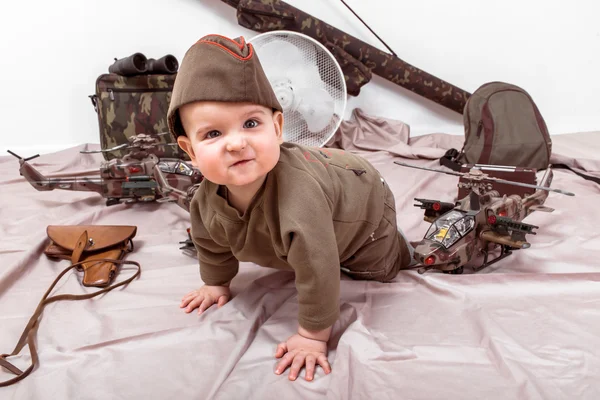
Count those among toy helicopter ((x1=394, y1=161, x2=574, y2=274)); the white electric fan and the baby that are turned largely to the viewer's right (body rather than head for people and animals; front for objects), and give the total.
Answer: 0

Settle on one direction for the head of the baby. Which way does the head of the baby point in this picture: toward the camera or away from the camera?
toward the camera

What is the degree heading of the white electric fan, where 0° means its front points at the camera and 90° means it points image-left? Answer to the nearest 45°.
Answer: approximately 0°

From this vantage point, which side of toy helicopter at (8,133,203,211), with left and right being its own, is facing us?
right

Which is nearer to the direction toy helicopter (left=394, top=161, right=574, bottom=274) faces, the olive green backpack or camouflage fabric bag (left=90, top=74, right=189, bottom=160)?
the camouflage fabric bag

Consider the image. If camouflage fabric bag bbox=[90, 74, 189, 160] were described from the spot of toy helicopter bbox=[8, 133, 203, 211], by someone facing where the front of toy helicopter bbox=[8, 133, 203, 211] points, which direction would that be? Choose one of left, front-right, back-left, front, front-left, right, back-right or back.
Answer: left

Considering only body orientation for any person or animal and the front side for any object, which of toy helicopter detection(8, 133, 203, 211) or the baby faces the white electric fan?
the toy helicopter

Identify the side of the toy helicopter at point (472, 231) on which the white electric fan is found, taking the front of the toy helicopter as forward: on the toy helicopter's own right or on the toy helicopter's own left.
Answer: on the toy helicopter's own right

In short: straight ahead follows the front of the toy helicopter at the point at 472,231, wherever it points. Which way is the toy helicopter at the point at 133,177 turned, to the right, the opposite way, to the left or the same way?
the opposite way

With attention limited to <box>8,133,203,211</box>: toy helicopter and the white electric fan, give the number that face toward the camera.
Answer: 1

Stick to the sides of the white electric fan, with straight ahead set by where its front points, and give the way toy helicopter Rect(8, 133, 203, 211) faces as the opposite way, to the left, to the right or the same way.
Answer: to the left

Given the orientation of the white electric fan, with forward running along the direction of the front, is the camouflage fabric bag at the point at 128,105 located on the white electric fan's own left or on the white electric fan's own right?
on the white electric fan's own right

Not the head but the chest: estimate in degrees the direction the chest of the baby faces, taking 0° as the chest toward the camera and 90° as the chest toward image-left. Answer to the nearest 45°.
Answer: approximately 45°

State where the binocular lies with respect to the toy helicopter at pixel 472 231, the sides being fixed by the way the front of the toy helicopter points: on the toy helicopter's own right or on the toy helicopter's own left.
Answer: on the toy helicopter's own right

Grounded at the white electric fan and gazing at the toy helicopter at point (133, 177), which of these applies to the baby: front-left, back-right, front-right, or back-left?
front-left

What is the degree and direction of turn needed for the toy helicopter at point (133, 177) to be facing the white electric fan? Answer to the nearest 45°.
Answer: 0° — it already faces it

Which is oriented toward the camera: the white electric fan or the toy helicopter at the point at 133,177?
the white electric fan

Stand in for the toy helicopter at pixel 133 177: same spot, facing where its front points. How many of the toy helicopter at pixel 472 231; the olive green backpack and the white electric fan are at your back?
0
